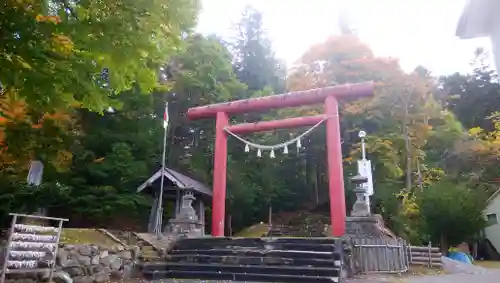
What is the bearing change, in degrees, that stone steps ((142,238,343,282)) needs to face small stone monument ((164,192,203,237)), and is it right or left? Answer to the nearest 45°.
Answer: approximately 135° to its right

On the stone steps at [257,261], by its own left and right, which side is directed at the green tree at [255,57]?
back

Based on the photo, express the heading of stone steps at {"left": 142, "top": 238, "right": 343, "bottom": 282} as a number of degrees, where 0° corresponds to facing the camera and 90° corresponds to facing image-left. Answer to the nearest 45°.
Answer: approximately 0°

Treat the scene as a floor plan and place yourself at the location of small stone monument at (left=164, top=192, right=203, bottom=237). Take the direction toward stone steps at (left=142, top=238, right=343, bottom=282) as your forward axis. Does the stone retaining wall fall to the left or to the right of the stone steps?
right

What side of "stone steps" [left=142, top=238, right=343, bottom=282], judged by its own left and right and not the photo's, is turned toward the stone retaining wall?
right

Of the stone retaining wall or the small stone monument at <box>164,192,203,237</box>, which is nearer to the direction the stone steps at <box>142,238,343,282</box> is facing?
the stone retaining wall

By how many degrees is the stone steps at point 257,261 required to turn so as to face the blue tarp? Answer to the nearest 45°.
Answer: approximately 135° to its left

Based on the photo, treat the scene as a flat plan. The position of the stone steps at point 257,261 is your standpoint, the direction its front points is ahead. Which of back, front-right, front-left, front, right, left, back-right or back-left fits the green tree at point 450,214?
back-left

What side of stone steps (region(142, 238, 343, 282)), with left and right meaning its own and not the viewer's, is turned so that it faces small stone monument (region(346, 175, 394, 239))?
left
